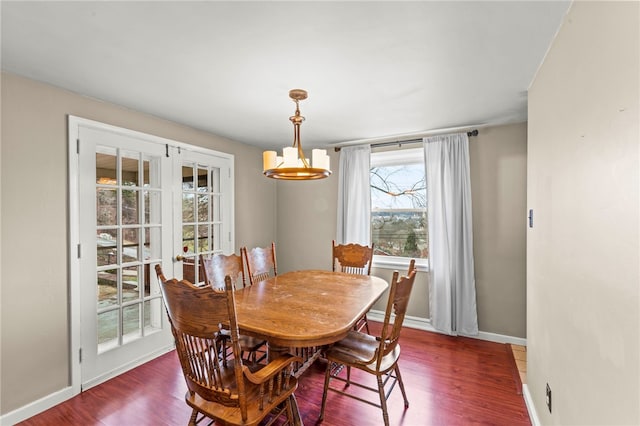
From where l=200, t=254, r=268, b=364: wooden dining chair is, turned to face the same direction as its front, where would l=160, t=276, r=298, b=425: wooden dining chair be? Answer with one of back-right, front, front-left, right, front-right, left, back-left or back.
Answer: front-right

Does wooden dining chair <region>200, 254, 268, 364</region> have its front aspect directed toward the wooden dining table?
yes

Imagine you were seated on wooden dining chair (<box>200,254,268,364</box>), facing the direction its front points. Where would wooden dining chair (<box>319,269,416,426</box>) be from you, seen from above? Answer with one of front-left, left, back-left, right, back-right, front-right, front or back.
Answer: front

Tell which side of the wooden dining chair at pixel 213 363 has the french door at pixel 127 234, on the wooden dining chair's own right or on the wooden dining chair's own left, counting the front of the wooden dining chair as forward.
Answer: on the wooden dining chair's own left

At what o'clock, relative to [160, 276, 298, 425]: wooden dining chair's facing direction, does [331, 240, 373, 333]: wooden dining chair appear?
[331, 240, 373, 333]: wooden dining chair is roughly at 12 o'clock from [160, 276, 298, 425]: wooden dining chair.

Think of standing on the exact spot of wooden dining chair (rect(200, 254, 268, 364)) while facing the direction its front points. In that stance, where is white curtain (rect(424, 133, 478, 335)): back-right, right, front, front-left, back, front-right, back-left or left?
front-left

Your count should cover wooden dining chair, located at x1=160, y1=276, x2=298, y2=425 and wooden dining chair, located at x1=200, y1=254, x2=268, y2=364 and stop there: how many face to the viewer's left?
0

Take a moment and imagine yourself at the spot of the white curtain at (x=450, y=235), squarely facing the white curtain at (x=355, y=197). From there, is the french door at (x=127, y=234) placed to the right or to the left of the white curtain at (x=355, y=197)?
left

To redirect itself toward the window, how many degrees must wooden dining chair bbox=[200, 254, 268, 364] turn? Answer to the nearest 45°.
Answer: approximately 45° to its left

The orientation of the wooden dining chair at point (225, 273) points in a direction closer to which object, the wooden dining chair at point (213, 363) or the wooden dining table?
the wooden dining table

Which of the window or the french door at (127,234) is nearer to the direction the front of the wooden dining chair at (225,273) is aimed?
the window

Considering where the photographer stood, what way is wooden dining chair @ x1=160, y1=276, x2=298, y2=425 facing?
facing away from the viewer and to the right of the viewer

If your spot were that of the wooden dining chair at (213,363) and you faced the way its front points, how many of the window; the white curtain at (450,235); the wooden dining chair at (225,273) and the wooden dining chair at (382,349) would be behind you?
0

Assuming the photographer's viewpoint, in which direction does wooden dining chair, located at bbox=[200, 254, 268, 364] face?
facing the viewer and to the right of the viewer

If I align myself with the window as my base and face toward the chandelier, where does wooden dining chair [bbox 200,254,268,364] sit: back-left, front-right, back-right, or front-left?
front-right

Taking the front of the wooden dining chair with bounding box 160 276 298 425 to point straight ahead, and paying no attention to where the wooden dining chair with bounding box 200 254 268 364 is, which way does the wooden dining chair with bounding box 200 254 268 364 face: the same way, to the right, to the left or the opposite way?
to the right

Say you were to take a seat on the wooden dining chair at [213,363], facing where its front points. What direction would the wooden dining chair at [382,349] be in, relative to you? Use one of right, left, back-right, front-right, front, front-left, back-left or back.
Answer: front-right

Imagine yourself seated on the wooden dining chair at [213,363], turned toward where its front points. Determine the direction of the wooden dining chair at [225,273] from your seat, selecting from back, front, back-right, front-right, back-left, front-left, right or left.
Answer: front-left
